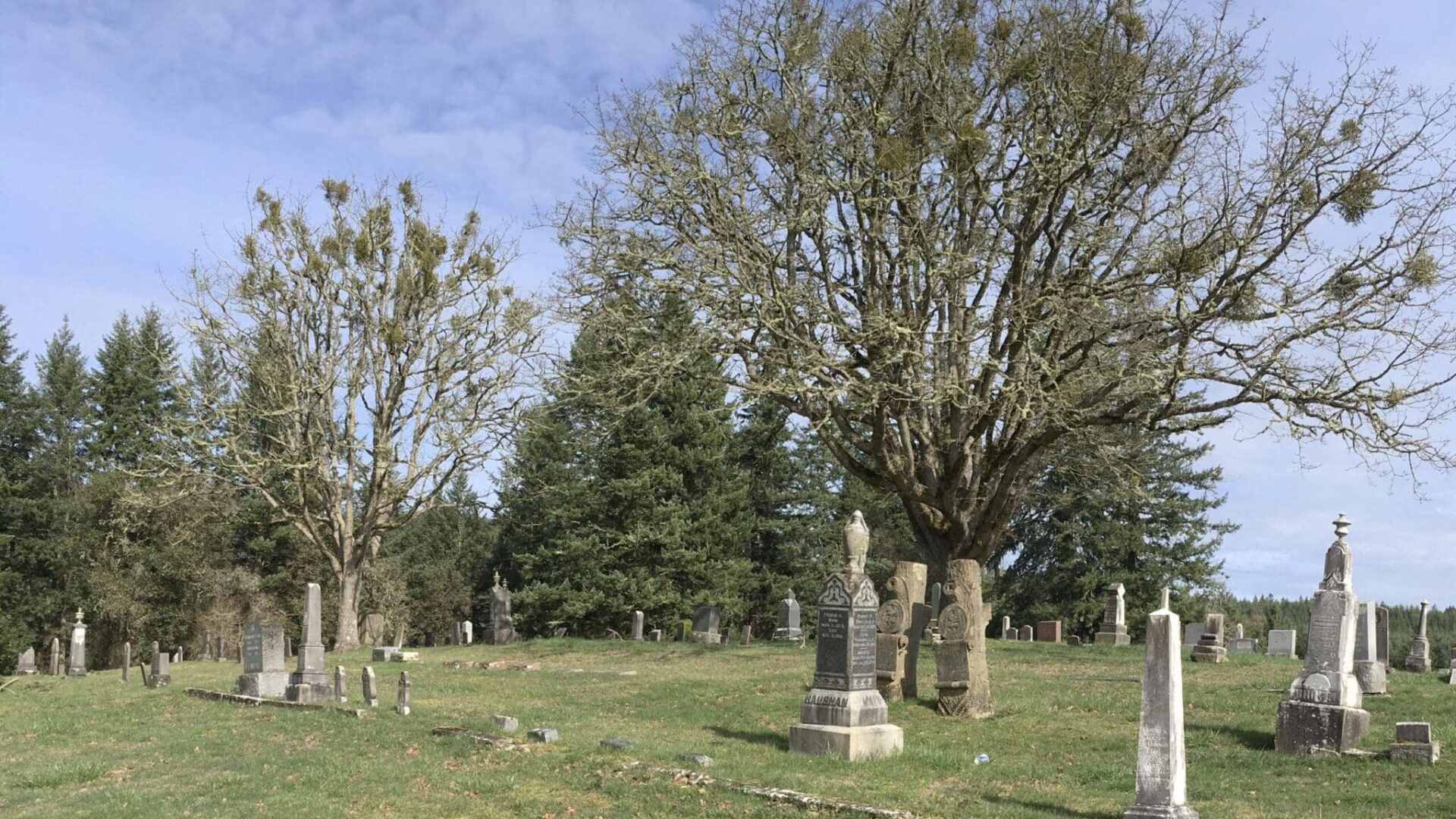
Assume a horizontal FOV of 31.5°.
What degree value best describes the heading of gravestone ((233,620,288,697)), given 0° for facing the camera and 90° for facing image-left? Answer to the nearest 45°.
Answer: approximately 45°

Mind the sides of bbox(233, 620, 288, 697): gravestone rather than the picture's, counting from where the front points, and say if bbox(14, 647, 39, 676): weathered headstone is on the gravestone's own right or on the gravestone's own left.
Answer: on the gravestone's own right

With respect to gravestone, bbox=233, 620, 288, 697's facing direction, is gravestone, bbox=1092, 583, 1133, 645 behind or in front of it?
behind

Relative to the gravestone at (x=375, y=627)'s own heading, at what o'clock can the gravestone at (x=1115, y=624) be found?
the gravestone at (x=1115, y=624) is roughly at 10 o'clock from the gravestone at (x=375, y=627).

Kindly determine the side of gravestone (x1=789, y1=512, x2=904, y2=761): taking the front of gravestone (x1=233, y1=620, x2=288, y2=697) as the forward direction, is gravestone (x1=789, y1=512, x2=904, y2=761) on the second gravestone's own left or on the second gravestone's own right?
on the second gravestone's own left
